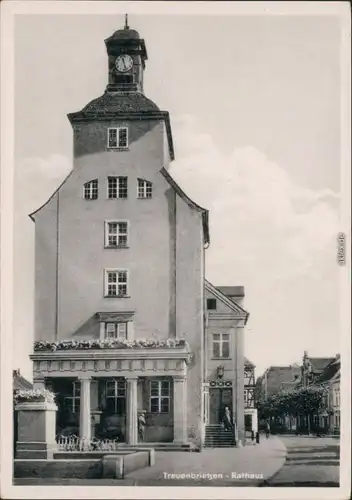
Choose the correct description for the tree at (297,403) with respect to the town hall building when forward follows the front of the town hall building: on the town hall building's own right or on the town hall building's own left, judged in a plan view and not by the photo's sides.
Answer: on the town hall building's own left

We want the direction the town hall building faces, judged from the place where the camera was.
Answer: facing the viewer
